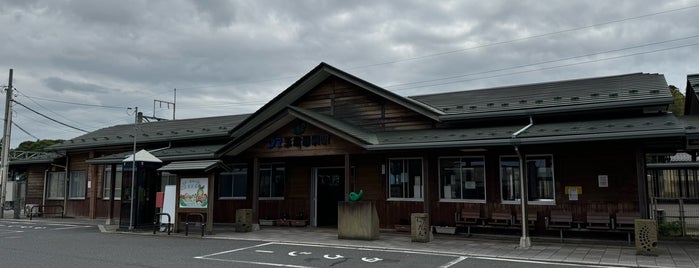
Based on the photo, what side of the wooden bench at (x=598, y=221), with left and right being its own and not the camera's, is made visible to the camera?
front

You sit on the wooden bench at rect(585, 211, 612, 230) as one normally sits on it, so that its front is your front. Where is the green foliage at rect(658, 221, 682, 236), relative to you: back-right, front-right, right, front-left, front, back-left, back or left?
back-left

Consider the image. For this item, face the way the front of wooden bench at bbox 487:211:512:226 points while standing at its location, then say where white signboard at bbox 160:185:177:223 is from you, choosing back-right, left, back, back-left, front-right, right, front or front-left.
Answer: right

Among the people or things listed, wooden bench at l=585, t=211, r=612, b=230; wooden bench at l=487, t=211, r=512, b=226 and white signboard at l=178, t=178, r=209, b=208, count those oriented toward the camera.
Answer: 3

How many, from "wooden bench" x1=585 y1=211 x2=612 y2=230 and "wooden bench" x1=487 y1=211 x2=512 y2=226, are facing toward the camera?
2

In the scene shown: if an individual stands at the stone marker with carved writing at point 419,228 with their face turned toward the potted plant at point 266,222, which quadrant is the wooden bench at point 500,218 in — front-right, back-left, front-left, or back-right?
back-right

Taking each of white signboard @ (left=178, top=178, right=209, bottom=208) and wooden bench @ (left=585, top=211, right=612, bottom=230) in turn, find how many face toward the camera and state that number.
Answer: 2

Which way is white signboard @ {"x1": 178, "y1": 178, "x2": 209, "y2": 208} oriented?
toward the camera

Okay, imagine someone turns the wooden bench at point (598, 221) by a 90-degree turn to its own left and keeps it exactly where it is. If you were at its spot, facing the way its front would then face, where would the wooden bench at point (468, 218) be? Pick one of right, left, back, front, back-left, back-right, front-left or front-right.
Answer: back

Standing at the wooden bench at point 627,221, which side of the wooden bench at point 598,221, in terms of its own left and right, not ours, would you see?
left

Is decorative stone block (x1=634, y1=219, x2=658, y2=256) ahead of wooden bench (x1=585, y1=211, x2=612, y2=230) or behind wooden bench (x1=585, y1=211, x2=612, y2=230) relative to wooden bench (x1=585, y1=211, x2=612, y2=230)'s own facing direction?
ahead

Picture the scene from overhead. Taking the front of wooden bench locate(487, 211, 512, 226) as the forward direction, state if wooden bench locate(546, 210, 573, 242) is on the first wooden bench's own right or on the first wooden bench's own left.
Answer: on the first wooden bench's own left

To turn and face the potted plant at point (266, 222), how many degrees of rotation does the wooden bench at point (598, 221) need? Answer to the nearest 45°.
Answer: approximately 90° to its right

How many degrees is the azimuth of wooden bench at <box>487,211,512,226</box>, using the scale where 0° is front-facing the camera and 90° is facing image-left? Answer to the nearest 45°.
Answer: approximately 0°

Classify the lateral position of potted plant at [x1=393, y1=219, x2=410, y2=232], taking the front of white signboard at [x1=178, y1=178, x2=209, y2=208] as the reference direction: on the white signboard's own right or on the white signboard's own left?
on the white signboard's own left
